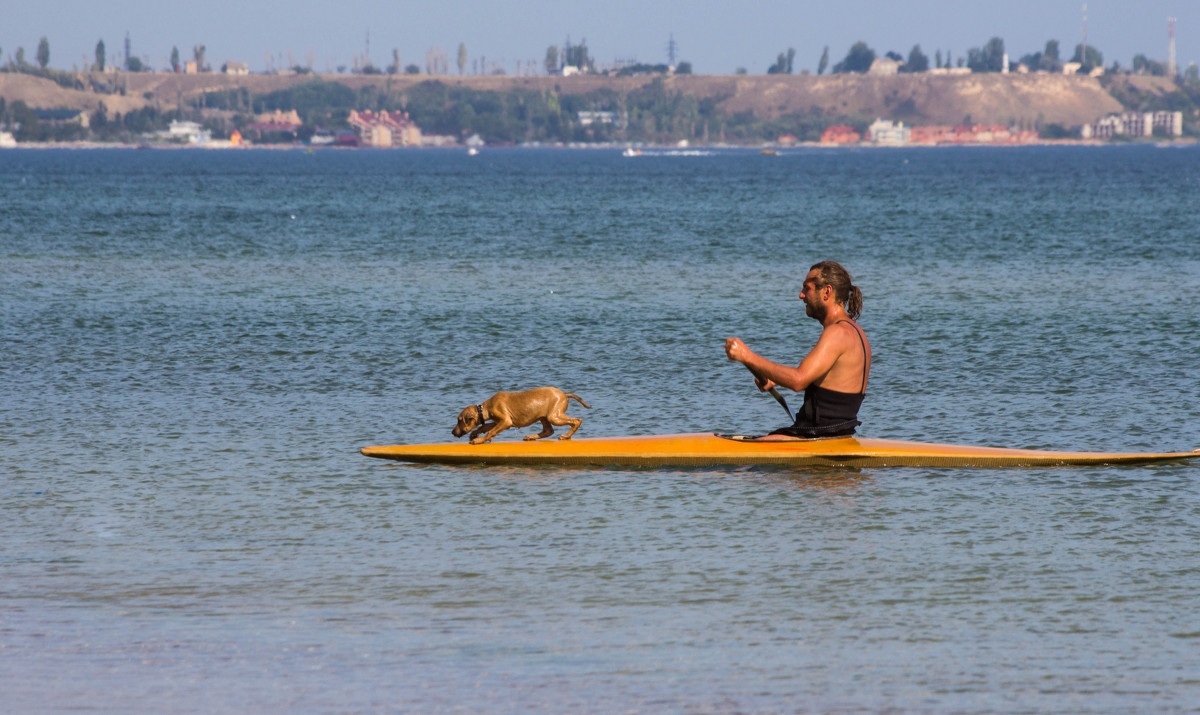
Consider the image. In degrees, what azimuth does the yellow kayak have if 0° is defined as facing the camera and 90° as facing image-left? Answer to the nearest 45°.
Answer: approximately 90°

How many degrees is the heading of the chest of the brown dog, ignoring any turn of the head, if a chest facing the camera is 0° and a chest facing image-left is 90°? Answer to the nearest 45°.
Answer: approximately 90°

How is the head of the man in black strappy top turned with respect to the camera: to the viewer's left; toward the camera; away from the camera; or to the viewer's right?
to the viewer's left

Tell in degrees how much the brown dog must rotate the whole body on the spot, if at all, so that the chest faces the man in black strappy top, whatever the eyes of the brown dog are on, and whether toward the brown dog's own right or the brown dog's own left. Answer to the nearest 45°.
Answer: approximately 180°
